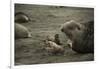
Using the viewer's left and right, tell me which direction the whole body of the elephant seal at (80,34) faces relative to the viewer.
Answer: facing to the left of the viewer
